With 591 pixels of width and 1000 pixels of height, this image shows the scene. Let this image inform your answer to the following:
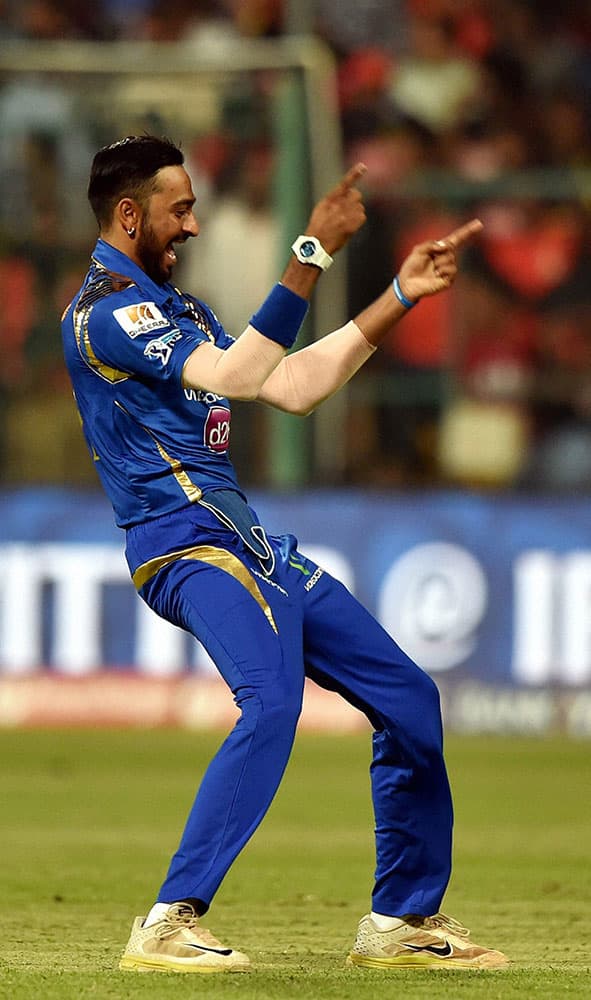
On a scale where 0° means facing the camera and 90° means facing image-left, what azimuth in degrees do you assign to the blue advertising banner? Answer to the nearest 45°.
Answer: approximately 0°

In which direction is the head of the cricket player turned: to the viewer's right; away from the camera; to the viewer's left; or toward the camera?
to the viewer's right

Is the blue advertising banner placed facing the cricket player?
yes

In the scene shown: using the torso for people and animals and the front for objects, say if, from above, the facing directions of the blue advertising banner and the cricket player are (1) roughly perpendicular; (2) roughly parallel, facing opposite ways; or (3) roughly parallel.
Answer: roughly perpendicular

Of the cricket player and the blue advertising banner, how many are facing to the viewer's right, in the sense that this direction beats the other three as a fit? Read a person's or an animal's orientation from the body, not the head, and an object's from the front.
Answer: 1

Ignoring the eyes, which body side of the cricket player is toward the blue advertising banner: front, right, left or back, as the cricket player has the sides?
left

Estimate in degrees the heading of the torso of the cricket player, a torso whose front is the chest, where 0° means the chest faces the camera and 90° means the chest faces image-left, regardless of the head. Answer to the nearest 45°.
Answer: approximately 270°

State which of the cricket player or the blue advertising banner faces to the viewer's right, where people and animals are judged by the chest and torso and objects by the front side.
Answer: the cricket player
